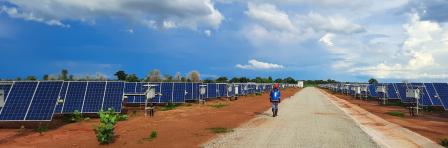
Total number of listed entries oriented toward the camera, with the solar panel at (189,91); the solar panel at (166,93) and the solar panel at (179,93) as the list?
3

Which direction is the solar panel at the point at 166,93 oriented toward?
toward the camera

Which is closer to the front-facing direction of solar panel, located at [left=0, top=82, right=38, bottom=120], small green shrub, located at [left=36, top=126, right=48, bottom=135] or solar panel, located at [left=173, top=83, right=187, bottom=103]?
the small green shrub

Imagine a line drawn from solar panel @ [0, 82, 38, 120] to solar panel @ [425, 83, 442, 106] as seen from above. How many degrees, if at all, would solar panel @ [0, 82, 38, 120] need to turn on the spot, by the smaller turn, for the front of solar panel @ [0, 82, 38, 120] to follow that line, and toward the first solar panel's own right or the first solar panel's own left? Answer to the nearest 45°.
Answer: approximately 135° to the first solar panel's own left

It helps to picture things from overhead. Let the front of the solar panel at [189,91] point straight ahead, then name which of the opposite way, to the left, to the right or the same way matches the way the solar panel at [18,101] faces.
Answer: the same way

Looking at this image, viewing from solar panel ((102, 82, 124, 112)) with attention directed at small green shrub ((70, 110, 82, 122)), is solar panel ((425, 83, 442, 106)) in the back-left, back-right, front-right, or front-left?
back-left

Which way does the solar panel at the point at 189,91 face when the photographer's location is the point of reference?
facing the viewer

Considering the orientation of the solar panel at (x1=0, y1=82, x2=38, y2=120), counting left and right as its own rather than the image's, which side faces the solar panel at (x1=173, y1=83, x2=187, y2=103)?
back

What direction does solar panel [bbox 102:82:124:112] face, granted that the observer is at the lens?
facing the viewer and to the left of the viewer

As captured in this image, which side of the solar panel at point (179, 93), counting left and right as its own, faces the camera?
front

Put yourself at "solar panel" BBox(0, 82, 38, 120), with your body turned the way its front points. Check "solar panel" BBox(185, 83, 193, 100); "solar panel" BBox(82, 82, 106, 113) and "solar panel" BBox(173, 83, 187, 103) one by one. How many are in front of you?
0

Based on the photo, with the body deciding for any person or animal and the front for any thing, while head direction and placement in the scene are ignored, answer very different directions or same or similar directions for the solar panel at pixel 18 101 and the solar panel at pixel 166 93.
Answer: same or similar directions
